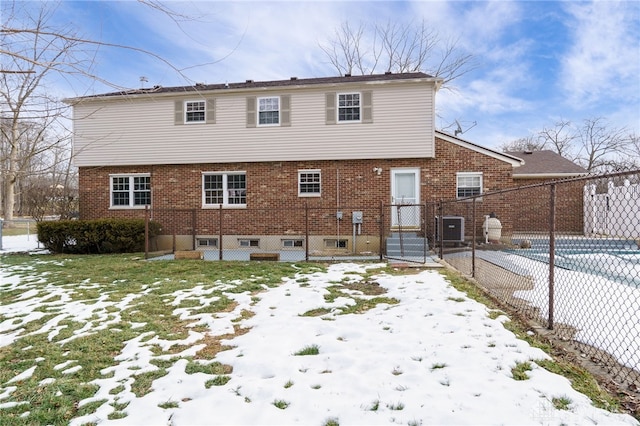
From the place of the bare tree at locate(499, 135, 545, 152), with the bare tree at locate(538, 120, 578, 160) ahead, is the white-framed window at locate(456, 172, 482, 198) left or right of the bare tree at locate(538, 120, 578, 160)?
right

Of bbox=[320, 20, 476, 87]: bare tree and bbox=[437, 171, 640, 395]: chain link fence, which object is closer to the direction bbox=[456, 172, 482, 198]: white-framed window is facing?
the chain link fence

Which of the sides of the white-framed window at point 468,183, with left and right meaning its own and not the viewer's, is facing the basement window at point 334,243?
right

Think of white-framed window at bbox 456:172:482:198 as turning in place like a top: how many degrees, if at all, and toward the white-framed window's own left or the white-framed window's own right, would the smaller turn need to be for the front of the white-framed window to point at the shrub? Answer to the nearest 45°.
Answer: approximately 45° to the white-framed window's own right

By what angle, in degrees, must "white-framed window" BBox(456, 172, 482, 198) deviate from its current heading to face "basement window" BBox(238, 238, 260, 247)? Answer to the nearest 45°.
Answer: approximately 90° to its right

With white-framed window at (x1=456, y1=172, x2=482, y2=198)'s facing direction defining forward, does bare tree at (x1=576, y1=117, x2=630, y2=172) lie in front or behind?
behind

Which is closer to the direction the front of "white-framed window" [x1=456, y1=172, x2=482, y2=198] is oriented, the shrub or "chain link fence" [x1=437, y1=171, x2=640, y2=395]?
the chain link fence

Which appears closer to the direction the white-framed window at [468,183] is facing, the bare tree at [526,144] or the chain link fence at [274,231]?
the chain link fence

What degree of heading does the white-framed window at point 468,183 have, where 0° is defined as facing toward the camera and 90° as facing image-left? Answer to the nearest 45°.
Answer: approximately 0°

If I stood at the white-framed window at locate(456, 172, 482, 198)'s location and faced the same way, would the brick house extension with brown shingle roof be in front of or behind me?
behind

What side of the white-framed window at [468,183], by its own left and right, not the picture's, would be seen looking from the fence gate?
right

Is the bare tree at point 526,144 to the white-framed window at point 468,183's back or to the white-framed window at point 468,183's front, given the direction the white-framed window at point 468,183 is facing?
to the back
